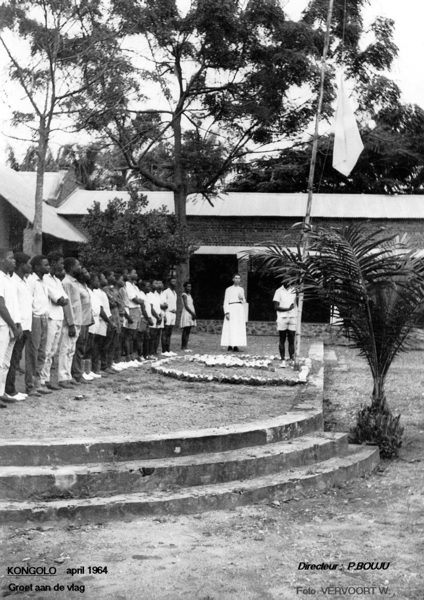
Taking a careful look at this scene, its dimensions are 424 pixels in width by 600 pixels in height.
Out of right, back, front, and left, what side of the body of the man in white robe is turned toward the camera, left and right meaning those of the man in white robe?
front

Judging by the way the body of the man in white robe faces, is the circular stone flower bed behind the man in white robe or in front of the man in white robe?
in front

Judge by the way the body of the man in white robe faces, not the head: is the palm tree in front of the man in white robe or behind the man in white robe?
in front

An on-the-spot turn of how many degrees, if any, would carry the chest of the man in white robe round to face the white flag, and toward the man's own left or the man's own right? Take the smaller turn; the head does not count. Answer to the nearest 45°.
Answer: approximately 45° to the man's own left
